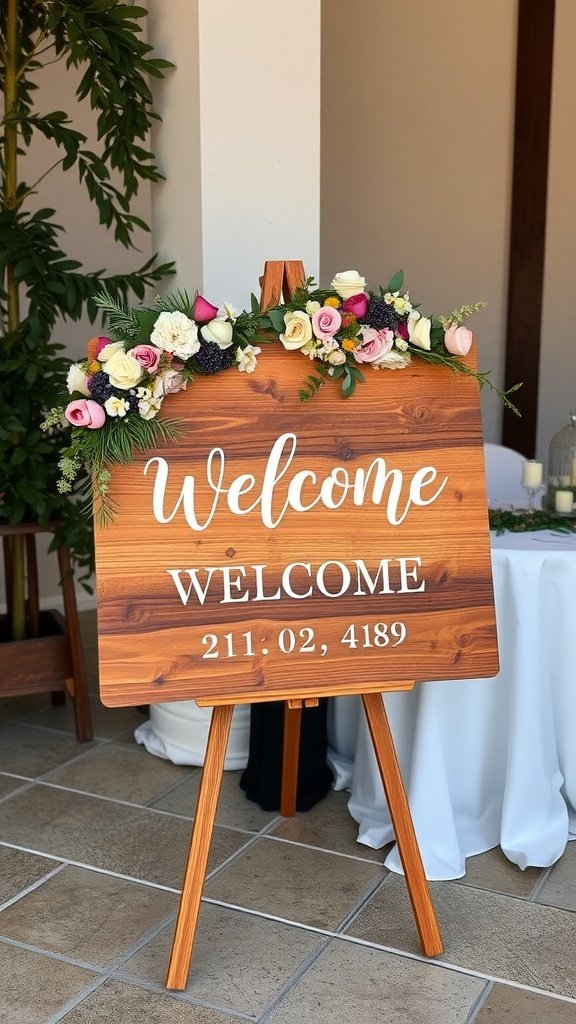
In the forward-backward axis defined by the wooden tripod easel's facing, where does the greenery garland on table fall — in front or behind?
behind

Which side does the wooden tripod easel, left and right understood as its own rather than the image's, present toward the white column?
back

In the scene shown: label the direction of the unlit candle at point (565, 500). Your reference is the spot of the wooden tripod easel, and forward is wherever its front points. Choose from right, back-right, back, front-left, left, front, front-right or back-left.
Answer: back-left

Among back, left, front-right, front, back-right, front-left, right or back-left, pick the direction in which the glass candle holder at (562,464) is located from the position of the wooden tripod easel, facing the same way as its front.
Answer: back-left

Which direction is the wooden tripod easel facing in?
toward the camera
